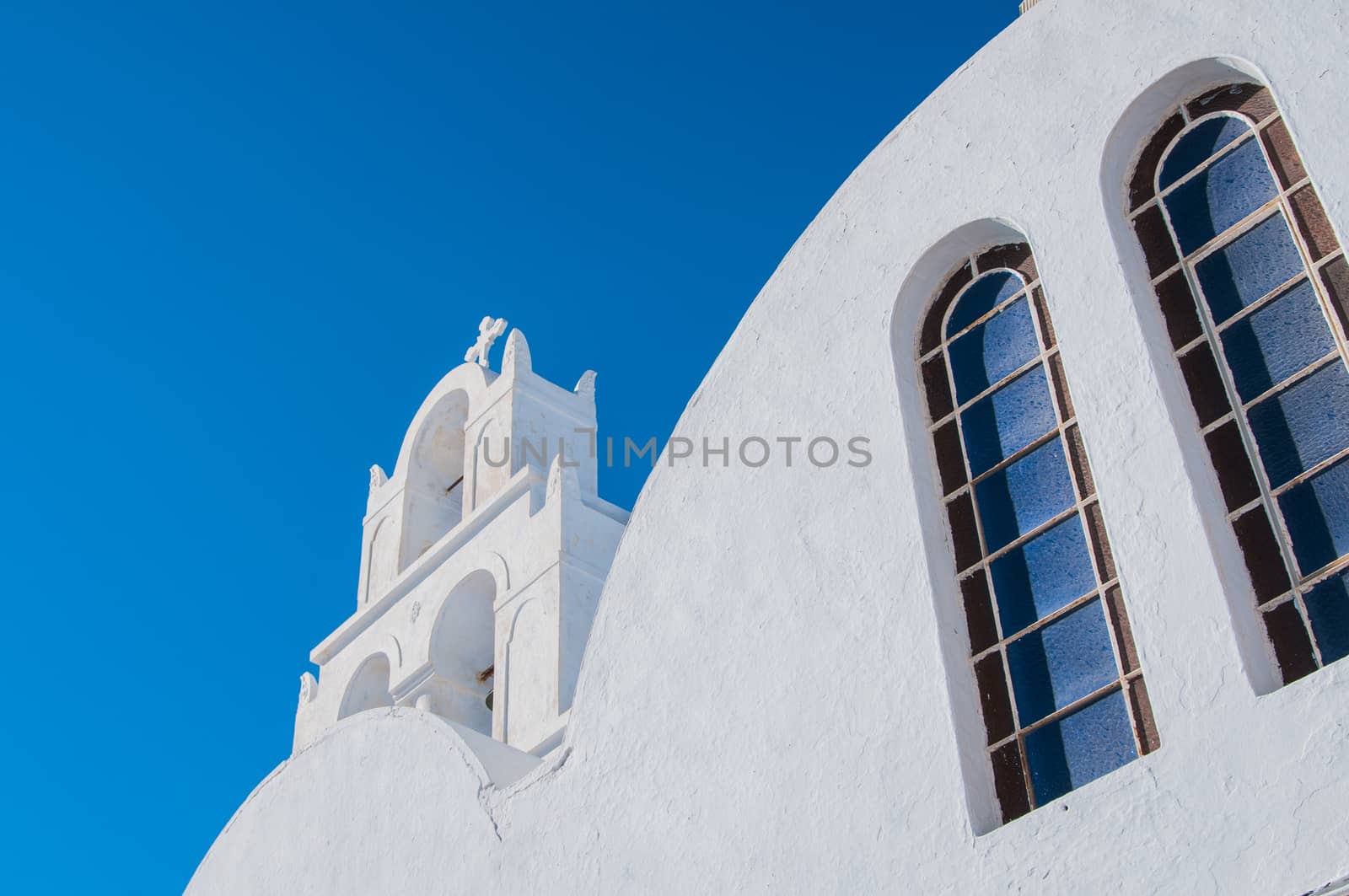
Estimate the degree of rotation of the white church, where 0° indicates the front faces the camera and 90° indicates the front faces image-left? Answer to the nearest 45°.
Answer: approximately 45°
